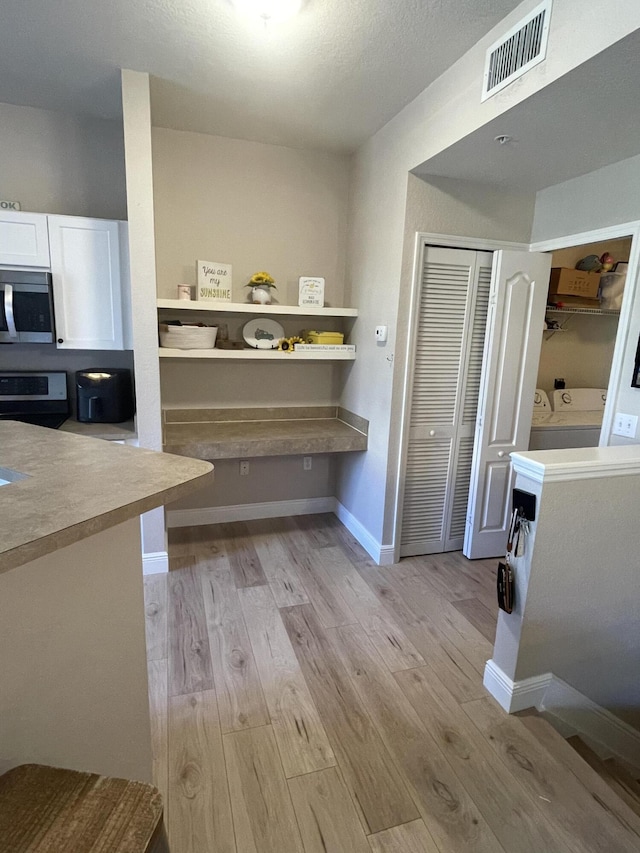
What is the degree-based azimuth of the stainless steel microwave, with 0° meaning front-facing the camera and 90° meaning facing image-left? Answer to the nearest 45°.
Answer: approximately 0°

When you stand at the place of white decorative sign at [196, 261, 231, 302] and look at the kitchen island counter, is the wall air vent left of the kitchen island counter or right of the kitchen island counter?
left

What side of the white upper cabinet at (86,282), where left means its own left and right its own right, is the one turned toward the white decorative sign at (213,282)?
left

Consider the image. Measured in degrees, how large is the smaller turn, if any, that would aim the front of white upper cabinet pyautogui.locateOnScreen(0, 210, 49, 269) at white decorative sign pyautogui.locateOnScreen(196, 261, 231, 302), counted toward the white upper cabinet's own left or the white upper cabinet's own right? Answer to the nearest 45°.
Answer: approximately 90° to the white upper cabinet's own left

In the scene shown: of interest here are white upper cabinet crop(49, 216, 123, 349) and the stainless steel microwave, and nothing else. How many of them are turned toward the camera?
2
